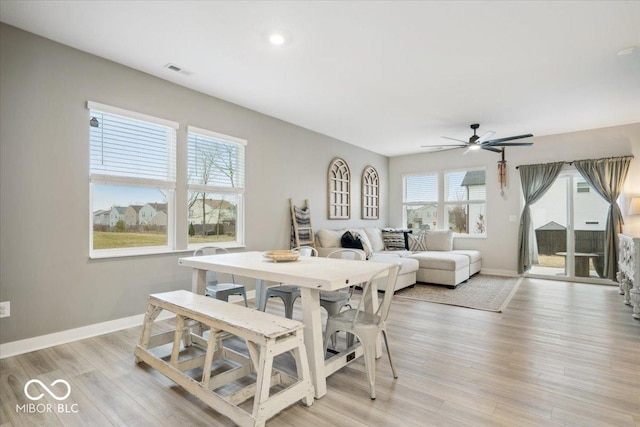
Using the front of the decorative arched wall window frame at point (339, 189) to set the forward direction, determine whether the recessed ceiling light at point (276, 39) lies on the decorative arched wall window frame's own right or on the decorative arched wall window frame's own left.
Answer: on the decorative arched wall window frame's own right

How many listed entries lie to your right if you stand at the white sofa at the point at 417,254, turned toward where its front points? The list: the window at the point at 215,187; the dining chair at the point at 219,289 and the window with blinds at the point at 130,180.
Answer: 3

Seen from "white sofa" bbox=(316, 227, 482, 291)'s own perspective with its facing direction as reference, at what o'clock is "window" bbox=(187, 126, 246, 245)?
The window is roughly at 3 o'clock from the white sofa.

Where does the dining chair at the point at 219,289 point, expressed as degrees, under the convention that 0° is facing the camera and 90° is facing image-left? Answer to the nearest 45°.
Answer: approximately 315°

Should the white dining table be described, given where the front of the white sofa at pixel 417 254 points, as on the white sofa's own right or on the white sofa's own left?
on the white sofa's own right

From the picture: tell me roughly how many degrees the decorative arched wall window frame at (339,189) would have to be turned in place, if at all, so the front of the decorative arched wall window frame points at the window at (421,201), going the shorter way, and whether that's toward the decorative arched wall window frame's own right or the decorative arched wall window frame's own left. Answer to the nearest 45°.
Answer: approximately 90° to the decorative arched wall window frame's own left

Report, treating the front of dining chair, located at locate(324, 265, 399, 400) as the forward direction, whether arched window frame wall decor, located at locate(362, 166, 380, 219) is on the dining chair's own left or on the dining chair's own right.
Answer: on the dining chair's own right

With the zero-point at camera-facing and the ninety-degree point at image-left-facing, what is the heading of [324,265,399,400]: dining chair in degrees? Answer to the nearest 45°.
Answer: approximately 135°
